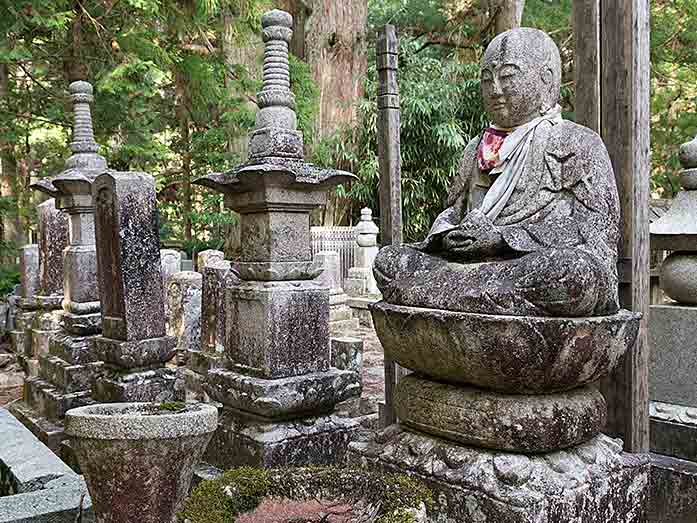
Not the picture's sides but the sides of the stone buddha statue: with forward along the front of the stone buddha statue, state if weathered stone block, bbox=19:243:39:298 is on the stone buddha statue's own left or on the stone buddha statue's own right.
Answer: on the stone buddha statue's own right

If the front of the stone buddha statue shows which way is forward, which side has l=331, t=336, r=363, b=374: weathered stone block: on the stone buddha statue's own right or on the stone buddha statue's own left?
on the stone buddha statue's own right

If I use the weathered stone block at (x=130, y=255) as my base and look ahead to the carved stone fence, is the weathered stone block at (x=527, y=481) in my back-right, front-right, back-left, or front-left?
back-right

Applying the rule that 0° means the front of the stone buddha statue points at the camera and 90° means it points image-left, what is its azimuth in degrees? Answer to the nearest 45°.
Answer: approximately 45°

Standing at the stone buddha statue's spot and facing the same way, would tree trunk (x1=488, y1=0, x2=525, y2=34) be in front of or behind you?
behind

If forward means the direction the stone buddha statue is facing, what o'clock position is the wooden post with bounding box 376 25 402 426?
The wooden post is roughly at 3 o'clock from the stone buddha statue.

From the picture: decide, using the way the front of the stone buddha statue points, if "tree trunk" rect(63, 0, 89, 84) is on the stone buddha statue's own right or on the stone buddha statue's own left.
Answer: on the stone buddha statue's own right

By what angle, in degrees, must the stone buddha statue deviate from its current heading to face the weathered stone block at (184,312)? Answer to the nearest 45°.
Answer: approximately 90° to its right

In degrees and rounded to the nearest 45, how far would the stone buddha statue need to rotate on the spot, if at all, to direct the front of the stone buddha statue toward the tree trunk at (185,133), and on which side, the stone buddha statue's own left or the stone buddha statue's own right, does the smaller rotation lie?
approximately 90° to the stone buddha statue's own right

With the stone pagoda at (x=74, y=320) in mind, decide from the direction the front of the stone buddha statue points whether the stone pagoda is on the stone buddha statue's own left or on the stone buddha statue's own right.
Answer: on the stone buddha statue's own right

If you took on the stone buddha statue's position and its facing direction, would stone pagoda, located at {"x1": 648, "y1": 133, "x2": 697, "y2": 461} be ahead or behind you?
behind
